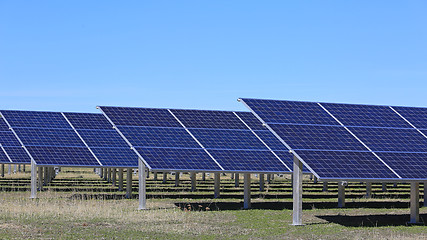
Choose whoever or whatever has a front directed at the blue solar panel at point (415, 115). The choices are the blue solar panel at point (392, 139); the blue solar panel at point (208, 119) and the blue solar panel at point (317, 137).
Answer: the blue solar panel at point (208, 119)

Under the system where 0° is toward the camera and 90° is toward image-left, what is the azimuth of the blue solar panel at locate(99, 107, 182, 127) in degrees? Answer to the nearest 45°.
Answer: approximately 315°

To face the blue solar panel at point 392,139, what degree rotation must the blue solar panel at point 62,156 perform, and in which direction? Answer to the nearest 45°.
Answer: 0° — it already faces it

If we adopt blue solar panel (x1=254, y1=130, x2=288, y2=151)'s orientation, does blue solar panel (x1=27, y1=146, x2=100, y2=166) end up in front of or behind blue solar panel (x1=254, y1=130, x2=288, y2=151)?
behind

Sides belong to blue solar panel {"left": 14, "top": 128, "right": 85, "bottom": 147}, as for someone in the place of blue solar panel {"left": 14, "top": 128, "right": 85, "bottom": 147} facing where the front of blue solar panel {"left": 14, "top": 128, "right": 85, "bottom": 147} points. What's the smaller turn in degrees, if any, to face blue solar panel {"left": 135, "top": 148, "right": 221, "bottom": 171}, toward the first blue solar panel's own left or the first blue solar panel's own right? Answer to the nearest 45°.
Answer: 0° — it already faces it

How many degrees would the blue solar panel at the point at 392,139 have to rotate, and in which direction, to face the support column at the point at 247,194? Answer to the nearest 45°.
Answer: approximately 180°

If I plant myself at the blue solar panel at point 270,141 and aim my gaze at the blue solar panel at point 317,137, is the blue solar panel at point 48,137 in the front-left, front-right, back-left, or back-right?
back-right
